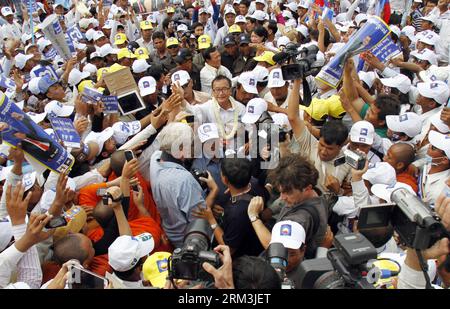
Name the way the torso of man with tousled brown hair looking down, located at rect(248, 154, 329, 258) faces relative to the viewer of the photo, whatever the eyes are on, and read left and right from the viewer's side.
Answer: facing to the left of the viewer
